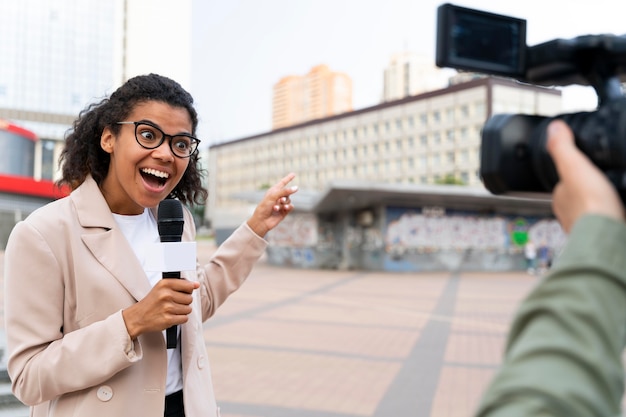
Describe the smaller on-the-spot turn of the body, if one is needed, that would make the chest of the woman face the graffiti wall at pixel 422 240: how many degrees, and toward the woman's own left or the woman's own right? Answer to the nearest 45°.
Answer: approximately 90° to the woman's own left

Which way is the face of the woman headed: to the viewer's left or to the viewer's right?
to the viewer's right

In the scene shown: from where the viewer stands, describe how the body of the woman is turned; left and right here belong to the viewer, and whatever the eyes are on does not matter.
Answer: facing the viewer and to the right of the viewer

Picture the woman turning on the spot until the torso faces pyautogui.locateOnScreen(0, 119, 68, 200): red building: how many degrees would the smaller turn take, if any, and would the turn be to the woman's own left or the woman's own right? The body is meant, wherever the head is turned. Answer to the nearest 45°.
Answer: approximately 135° to the woman's own left

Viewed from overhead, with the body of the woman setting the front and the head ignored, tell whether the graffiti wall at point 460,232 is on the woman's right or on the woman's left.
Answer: on the woman's left
